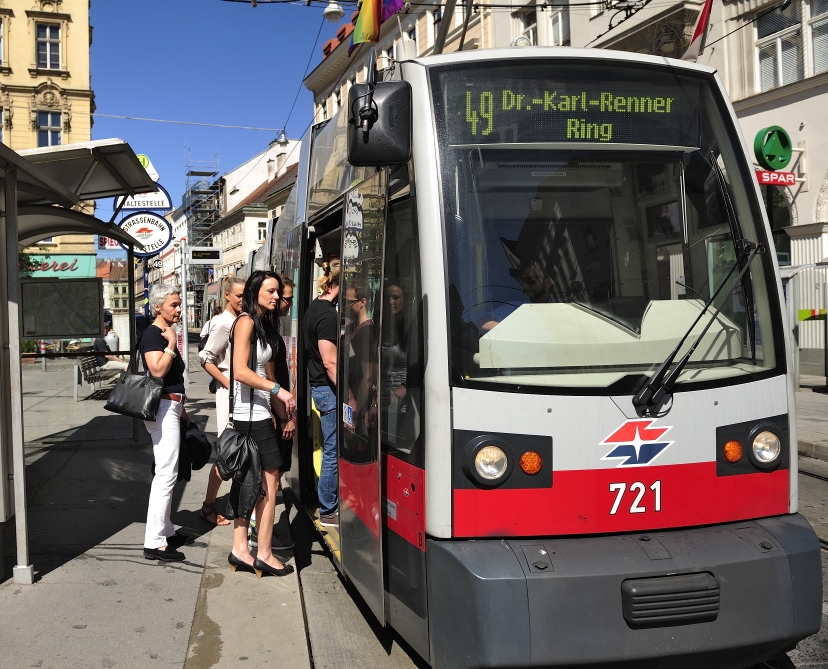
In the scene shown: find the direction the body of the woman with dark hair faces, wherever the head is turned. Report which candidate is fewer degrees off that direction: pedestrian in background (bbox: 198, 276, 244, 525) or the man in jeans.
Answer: the man in jeans

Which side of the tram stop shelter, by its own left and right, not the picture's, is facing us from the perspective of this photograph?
right

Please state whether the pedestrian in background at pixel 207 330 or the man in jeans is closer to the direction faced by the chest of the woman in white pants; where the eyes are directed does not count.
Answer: the man in jeans

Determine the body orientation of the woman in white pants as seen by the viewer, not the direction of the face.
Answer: to the viewer's right

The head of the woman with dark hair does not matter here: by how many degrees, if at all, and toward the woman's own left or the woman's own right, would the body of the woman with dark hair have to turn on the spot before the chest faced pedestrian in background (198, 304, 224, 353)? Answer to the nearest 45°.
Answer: approximately 90° to the woman's own left

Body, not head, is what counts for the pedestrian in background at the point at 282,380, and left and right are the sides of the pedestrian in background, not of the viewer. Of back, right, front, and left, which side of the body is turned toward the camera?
right

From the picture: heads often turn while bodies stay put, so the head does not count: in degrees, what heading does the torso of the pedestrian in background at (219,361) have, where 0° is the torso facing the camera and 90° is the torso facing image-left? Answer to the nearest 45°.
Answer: approximately 270°

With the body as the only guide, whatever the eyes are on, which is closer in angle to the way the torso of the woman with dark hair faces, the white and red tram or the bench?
the white and red tram

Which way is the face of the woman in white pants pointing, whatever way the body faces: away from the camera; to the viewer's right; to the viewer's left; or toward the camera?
to the viewer's right

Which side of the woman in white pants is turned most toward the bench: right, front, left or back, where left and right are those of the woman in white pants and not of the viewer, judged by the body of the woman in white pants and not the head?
left

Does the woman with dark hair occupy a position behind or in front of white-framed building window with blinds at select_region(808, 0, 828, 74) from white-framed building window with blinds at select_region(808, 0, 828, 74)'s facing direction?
in front
